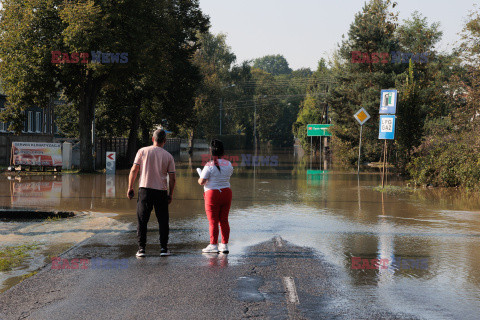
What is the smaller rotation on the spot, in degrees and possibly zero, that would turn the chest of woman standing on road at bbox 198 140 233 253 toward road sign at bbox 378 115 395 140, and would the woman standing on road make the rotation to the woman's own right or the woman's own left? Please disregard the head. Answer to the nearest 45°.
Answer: approximately 90° to the woman's own right

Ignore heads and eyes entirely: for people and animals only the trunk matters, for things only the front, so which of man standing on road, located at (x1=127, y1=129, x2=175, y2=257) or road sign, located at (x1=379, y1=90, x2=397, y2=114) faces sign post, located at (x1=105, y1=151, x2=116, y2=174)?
the man standing on road

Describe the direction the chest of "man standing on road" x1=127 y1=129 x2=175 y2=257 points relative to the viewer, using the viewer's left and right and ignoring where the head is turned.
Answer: facing away from the viewer

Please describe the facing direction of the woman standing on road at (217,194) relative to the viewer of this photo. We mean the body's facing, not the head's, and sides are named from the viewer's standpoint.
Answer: facing away from the viewer and to the left of the viewer

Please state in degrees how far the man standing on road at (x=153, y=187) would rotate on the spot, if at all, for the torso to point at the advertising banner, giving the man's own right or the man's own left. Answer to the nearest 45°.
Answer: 0° — they already face it

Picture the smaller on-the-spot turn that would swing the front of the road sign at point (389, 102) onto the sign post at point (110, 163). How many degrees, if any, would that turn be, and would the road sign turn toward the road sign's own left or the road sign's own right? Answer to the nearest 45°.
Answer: approximately 90° to the road sign's own right

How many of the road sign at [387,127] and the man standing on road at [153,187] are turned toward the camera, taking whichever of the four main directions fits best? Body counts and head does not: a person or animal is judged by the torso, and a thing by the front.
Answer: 1

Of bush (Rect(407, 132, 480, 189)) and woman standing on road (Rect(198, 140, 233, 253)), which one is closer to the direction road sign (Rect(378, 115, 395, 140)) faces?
the woman standing on road

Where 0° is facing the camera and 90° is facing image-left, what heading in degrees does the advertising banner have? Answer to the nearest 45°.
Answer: approximately 0°

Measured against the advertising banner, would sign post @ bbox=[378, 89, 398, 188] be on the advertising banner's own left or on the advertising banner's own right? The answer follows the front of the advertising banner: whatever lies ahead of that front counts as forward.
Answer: on the advertising banner's own left

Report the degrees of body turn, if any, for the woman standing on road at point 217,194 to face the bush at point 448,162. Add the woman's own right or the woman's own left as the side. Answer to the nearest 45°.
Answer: approximately 90° to the woman's own right

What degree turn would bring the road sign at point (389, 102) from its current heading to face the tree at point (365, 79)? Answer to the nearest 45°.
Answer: approximately 180°

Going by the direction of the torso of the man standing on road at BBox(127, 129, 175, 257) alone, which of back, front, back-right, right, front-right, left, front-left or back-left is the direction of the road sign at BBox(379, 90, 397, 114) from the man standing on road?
front-right
